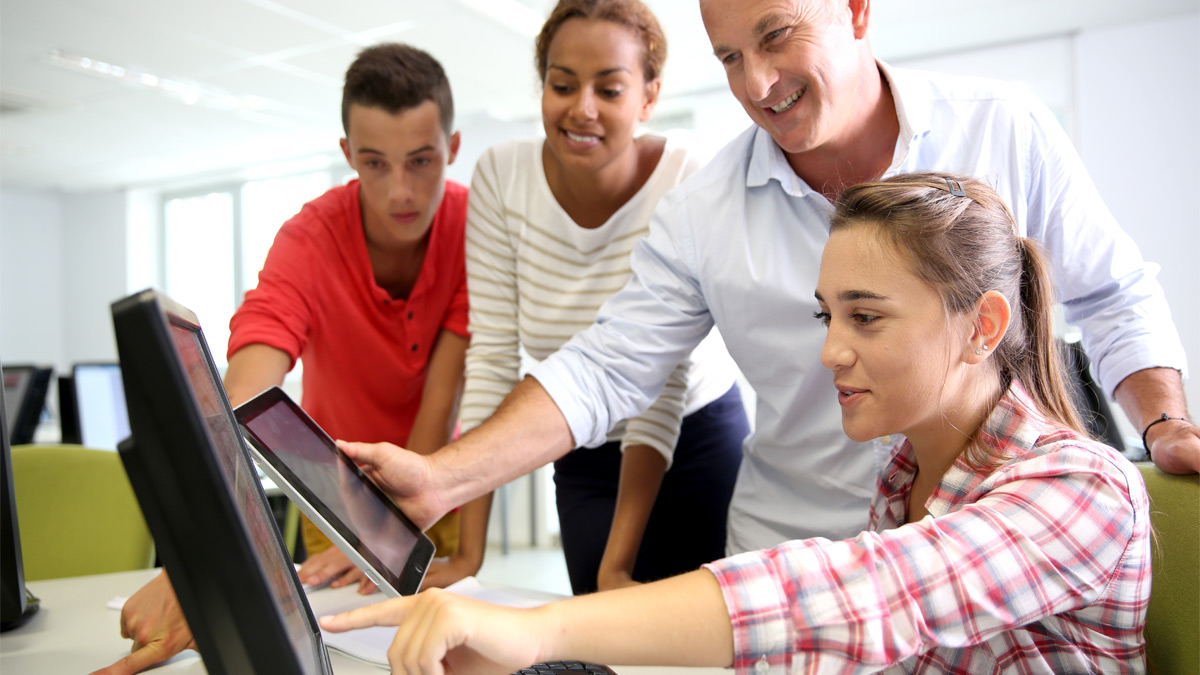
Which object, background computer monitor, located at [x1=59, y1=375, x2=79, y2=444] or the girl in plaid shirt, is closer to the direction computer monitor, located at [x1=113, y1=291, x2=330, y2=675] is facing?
the girl in plaid shirt

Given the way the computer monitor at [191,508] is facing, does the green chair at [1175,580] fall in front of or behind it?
in front

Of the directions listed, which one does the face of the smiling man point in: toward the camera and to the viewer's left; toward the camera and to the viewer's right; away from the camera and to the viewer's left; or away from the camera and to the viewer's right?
toward the camera and to the viewer's left

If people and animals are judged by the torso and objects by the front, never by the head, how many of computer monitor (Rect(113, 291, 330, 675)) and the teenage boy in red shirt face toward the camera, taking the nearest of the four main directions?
1

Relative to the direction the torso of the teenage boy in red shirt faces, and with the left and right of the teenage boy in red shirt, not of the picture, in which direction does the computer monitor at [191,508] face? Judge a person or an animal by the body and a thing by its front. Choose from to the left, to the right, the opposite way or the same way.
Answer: to the left

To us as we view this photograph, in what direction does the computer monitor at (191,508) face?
facing to the right of the viewer

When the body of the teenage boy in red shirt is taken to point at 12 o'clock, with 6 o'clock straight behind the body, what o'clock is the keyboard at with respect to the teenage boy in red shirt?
The keyboard is roughly at 12 o'clock from the teenage boy in red shirt.

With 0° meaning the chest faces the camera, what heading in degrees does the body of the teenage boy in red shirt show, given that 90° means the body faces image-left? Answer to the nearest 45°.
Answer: approximately 0°

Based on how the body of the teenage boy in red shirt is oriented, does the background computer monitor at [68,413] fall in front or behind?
behind

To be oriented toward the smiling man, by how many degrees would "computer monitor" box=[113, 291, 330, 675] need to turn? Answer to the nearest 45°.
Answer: approximately 45° to its left
